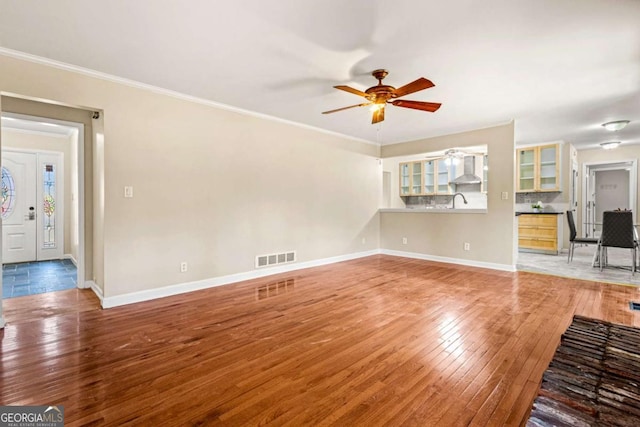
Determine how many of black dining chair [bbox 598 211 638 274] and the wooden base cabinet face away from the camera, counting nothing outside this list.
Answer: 1

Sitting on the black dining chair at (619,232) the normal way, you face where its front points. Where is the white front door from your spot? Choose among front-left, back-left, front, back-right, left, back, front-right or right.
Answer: back-left

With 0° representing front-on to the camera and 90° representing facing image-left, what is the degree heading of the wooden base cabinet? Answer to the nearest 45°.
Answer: approximately 0°

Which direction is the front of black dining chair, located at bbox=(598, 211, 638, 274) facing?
away from the camera

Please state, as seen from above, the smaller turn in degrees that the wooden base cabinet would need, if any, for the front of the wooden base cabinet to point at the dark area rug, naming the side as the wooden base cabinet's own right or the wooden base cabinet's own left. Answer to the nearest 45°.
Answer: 0° — it already faces it

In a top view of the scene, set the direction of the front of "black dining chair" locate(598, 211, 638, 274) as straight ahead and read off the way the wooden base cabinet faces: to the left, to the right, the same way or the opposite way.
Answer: the opposite way

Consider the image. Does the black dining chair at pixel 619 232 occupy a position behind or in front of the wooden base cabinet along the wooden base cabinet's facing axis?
in front

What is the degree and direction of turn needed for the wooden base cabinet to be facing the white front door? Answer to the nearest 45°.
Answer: approximately 45° to its right

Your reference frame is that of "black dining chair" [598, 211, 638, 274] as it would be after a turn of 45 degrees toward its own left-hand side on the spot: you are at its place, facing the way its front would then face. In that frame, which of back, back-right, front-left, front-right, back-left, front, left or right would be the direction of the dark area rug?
back-left

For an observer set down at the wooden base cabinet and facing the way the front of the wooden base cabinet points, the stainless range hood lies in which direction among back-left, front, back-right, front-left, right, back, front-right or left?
right

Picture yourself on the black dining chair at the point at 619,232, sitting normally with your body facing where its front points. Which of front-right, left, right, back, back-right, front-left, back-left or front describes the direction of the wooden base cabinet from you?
front-left

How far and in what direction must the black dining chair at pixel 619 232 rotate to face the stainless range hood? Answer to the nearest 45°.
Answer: approximately 45° to its left
